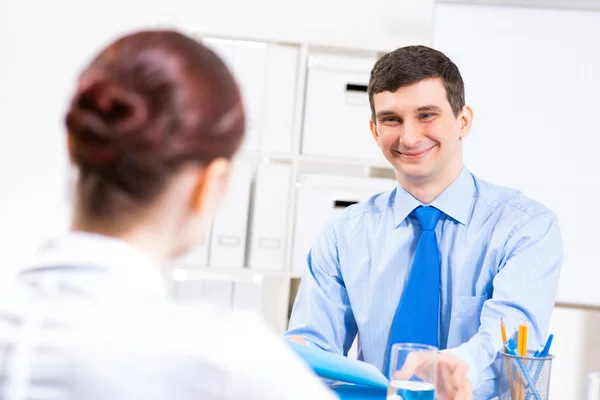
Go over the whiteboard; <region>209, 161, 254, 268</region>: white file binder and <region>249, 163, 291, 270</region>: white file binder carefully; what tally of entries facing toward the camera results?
3

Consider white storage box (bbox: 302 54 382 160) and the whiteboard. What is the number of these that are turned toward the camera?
2

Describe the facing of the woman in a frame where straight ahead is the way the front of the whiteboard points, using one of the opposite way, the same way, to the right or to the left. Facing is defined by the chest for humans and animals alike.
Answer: the opposite way

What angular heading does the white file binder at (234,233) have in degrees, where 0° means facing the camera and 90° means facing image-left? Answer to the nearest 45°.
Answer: approximately 0°

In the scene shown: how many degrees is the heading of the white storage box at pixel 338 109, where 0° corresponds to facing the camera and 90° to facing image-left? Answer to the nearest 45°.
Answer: approximately 0°

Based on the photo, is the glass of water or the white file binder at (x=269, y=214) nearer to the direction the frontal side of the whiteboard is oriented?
the glass of water

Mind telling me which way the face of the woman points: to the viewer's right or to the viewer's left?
to the viewer's right

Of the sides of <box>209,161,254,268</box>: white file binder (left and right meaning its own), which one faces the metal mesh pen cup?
front
